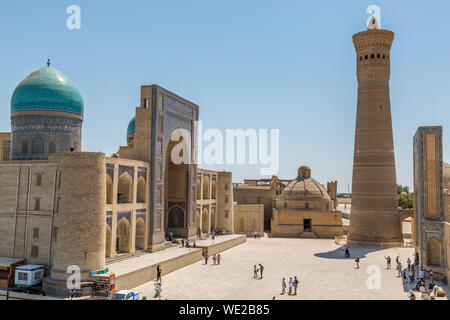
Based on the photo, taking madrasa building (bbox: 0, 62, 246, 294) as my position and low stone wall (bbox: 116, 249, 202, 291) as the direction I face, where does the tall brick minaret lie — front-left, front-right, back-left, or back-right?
front-left

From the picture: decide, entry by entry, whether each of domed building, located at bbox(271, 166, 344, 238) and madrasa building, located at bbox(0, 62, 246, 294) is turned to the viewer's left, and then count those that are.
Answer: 0

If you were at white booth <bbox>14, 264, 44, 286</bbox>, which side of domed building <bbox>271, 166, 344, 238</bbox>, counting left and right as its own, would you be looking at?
front

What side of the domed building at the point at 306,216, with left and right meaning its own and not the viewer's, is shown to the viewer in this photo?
front

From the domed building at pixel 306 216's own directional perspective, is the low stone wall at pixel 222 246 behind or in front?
in front

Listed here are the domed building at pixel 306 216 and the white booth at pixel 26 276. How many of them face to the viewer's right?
0

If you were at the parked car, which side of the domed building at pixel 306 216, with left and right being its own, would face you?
front

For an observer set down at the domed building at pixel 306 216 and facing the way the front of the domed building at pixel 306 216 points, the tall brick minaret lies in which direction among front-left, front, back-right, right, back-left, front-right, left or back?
front-left

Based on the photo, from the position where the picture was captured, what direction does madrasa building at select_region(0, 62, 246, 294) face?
facing the viewer and to the right of the viewer
